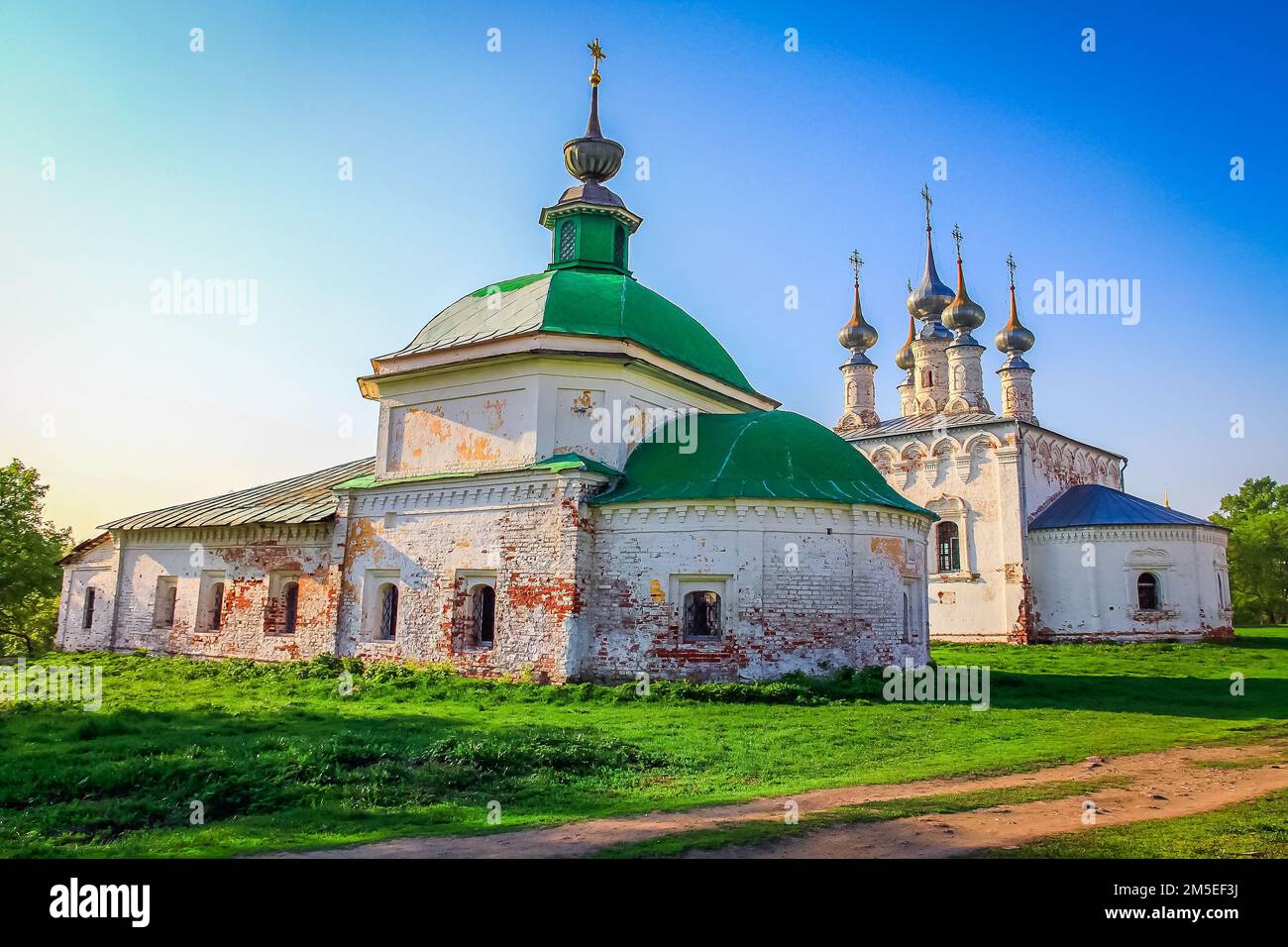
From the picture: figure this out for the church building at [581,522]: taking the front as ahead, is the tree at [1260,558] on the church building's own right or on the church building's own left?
on the church building's own right

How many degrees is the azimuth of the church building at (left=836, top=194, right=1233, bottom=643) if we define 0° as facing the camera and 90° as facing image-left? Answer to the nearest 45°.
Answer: approximately 135°

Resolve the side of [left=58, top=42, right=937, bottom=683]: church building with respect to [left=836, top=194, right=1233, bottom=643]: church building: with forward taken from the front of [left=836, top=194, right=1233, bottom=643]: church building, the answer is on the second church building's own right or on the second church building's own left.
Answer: on the second church building's own left

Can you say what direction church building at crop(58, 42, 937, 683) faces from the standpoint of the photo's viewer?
facing away from the viewer and to the left of the viewer

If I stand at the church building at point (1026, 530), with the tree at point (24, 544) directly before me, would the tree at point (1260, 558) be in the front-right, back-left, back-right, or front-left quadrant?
back-right

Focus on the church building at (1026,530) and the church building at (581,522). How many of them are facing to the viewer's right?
0

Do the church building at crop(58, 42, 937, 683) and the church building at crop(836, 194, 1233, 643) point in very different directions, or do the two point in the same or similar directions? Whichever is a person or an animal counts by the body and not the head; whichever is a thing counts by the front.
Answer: same or similar directions
